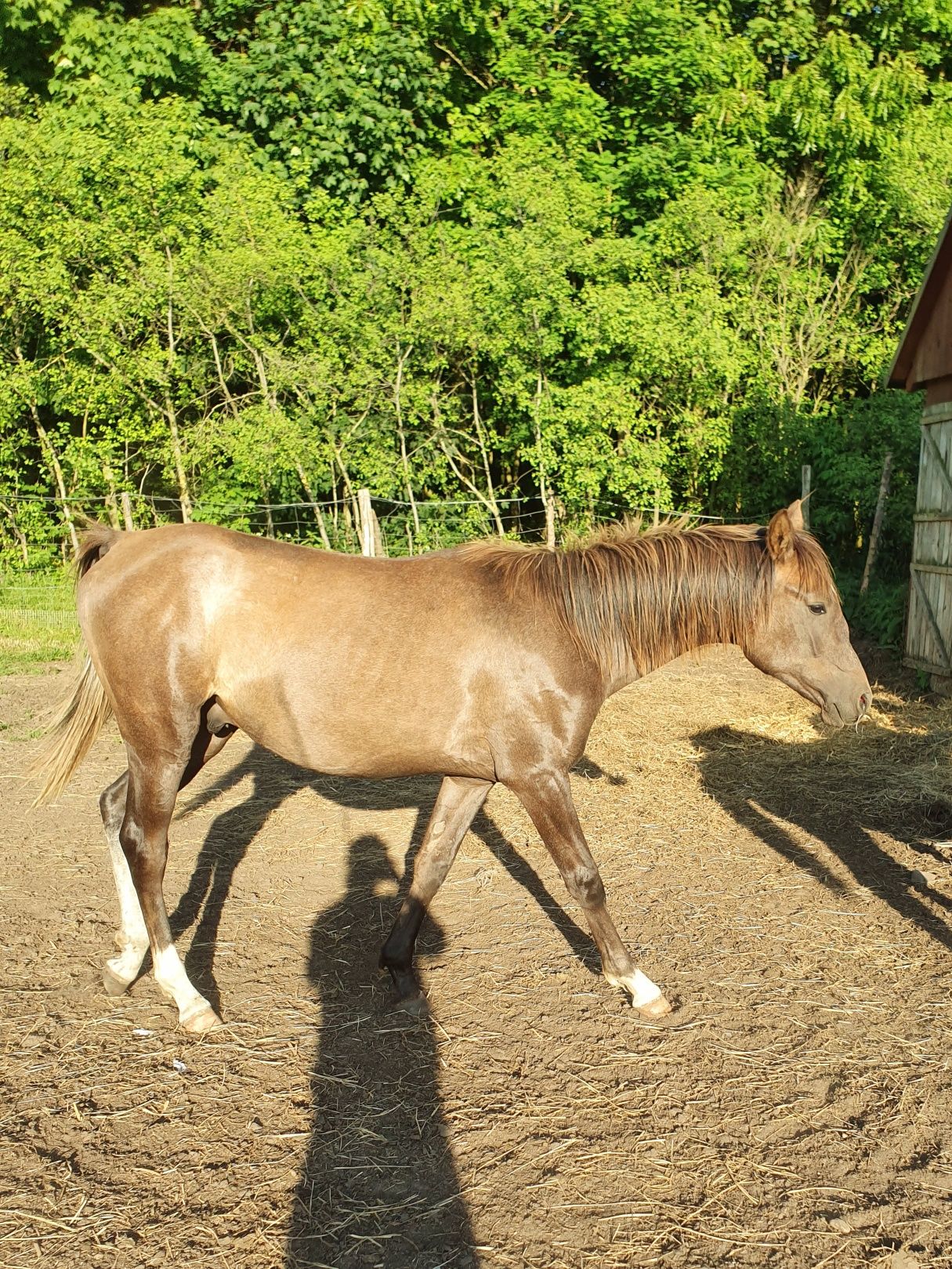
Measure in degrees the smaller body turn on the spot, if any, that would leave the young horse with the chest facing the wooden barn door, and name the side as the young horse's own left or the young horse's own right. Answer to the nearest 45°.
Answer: approximately 45° to the young horse's own left

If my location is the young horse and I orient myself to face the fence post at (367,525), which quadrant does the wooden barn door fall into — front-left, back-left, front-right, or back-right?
front-right

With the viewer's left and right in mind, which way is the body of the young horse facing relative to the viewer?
facing to the right of the viewer

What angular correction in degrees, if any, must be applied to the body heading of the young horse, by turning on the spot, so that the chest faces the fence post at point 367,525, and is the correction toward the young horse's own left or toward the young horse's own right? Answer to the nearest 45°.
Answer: approximately 90° to the young horse's own left

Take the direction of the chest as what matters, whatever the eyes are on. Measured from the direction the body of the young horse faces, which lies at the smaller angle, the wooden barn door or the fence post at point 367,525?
the wooden barn door
